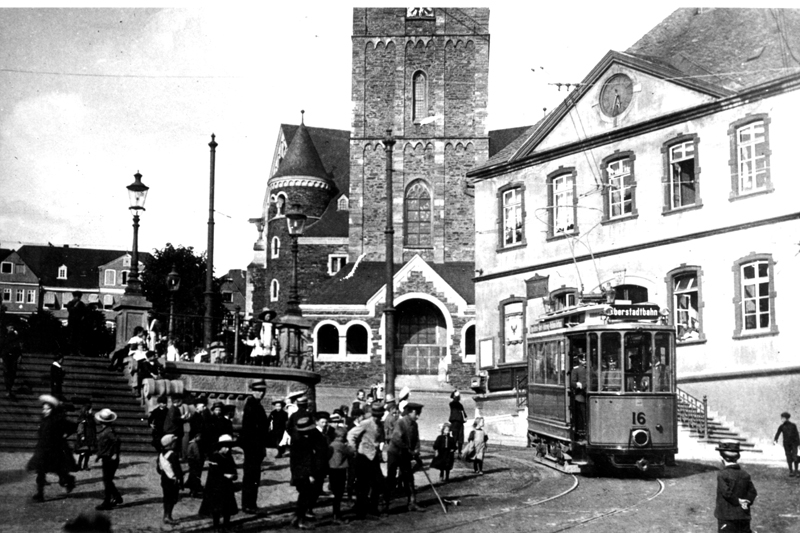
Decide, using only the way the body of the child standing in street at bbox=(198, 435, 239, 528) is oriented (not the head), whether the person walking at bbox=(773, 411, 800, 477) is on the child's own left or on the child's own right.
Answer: on the child's own left

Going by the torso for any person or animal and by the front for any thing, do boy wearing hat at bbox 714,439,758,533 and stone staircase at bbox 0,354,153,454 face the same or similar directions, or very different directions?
very different directions

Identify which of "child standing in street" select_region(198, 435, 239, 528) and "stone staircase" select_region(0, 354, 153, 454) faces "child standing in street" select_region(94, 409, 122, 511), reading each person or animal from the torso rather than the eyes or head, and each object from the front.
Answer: the stone staircase

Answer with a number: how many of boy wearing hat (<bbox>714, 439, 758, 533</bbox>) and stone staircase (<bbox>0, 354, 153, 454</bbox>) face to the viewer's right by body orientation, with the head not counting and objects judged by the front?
0

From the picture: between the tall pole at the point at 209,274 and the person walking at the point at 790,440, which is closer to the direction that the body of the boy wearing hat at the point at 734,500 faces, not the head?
the tall pole

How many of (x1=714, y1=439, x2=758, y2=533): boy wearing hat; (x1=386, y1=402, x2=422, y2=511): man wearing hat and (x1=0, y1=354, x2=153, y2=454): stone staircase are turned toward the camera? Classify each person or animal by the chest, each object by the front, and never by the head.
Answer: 1
